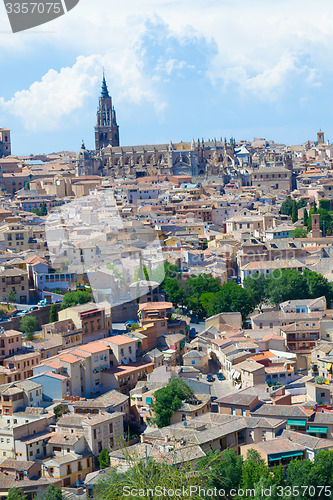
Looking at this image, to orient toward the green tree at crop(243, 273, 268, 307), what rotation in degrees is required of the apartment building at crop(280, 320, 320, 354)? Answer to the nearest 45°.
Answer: approximately 180°

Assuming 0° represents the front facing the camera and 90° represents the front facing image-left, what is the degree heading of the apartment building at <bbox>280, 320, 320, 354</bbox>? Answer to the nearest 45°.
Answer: approximately 0°

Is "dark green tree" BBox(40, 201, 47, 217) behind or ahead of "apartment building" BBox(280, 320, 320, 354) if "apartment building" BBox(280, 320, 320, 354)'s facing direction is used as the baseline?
behind

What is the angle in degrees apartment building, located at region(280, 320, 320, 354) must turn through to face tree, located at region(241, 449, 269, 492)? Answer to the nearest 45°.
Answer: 0° — it already faces it

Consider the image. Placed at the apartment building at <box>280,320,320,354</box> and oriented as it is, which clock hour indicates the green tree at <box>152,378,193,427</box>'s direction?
The green tree is roughly at 1 o'clock from the apartment building.

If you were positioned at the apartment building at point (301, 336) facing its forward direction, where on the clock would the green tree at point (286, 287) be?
The green tree is roughly at 6 o'clock from the apartment building.

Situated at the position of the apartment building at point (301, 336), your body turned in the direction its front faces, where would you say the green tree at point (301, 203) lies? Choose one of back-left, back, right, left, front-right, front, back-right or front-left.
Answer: back

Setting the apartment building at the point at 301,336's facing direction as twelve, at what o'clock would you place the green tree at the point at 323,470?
The green tree is roughly at 12 o'clock from the apartment building.

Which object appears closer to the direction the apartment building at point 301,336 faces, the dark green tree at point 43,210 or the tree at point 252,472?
the tree

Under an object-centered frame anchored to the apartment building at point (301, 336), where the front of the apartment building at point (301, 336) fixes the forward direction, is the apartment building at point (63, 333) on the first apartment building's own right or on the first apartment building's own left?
on the first apartment building's own right

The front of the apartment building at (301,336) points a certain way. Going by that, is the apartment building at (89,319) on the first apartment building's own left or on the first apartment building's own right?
on the first apartment building's own right

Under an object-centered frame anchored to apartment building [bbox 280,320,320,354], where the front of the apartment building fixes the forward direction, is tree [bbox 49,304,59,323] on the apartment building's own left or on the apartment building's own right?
on the apartment building's own right

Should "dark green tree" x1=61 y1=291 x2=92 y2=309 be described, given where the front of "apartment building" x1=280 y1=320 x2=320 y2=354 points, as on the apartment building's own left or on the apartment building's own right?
on the apartment building's own right

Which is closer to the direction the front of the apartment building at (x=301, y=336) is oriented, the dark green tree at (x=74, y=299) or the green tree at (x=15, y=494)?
the green tree

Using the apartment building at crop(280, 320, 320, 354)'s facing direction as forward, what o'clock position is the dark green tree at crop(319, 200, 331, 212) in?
The dark green tree is roughly at 6 o'clock from the apartment building.
